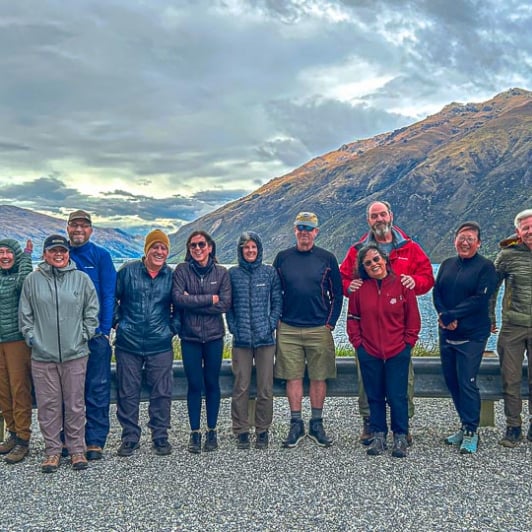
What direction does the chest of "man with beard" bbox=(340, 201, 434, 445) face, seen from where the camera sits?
toward the camera

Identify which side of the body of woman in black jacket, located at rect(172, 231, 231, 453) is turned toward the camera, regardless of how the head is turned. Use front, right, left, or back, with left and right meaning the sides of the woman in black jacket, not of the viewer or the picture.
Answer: front

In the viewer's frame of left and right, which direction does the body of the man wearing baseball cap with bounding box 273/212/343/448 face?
facing the viewer

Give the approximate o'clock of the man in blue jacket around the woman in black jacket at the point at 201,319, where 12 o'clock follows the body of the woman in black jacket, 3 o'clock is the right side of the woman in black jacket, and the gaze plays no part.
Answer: The man in blue jacket is roughly at 3 o'clock from the woman in black jacket.
